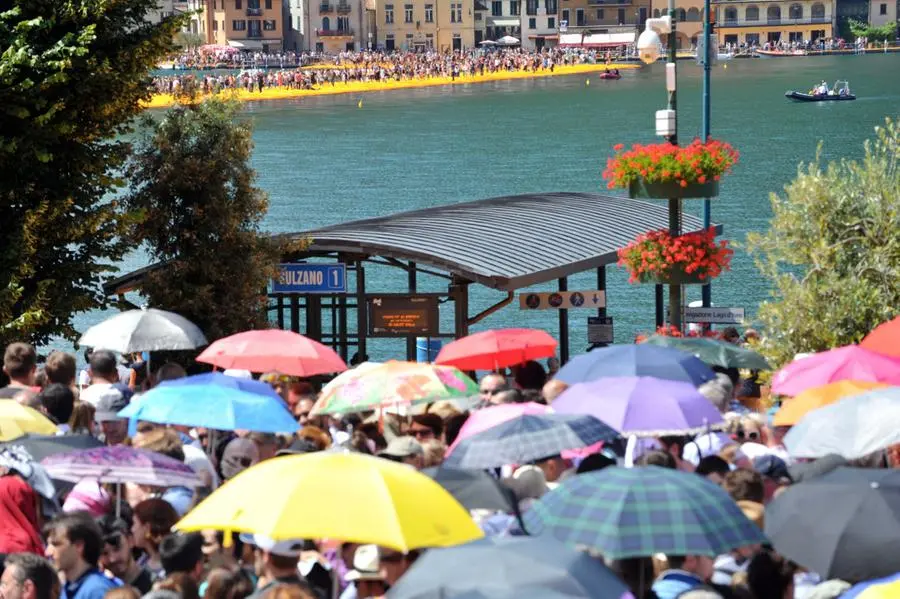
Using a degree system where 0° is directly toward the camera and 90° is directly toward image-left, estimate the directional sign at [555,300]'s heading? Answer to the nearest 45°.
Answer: approximately 0°

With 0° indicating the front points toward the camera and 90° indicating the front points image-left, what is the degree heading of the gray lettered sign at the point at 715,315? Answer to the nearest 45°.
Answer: approximately 0°

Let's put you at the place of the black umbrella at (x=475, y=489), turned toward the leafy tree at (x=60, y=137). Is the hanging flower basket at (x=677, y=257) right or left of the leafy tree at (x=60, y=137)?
right

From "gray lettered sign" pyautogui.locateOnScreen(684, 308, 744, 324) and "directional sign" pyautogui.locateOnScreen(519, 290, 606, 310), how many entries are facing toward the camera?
2

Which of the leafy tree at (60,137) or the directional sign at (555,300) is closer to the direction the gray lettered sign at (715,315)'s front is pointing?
the leafy tree

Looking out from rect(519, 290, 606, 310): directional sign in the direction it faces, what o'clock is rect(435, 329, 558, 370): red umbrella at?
The red umbrella is roughly at 12 o'clock from the directional sign.

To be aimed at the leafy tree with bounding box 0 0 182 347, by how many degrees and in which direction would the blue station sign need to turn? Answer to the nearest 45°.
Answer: approximately 45° to its right

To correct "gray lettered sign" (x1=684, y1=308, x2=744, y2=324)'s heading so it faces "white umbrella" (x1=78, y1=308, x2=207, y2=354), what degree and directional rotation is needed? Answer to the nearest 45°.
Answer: approximately 45° to its right

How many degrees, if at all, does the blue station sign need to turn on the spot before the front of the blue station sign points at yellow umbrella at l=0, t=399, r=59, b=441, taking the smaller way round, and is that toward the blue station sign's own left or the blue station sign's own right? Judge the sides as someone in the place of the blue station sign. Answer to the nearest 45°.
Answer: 0° — it already faces it
